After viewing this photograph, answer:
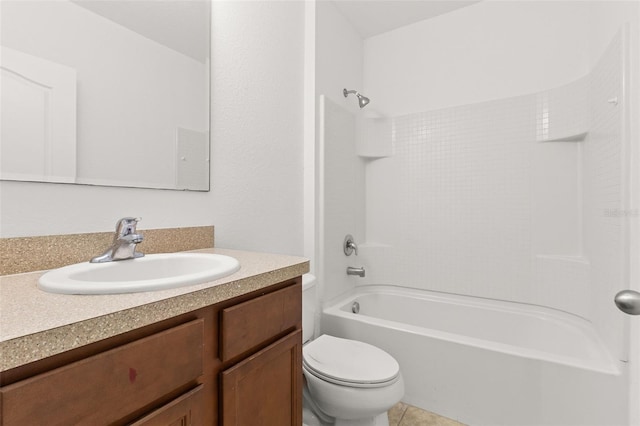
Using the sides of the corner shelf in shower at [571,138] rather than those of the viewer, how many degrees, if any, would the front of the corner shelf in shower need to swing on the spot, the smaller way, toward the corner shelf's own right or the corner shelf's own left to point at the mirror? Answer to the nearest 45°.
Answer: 0° — it already faces it

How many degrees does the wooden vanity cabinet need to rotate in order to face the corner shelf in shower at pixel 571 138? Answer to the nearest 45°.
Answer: approximately 45° to its left

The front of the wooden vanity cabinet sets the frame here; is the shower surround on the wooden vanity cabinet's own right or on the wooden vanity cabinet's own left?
on the wooden vanity cabinet's own left

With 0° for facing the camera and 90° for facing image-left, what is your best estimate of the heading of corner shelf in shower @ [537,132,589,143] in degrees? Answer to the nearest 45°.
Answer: approximately 45°

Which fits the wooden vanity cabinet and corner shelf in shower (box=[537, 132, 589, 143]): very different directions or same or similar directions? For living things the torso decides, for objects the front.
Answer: very different directions

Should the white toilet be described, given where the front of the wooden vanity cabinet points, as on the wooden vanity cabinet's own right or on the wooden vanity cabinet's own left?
on the wooden vanity cabinet's own left

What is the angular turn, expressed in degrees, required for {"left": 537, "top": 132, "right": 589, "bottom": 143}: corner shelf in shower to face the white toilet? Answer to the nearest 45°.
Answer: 0° — it already faces it

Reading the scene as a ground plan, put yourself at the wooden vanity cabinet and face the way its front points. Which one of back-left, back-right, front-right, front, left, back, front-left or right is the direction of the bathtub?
front-left

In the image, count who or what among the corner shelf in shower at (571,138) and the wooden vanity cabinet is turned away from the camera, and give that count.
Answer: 0
